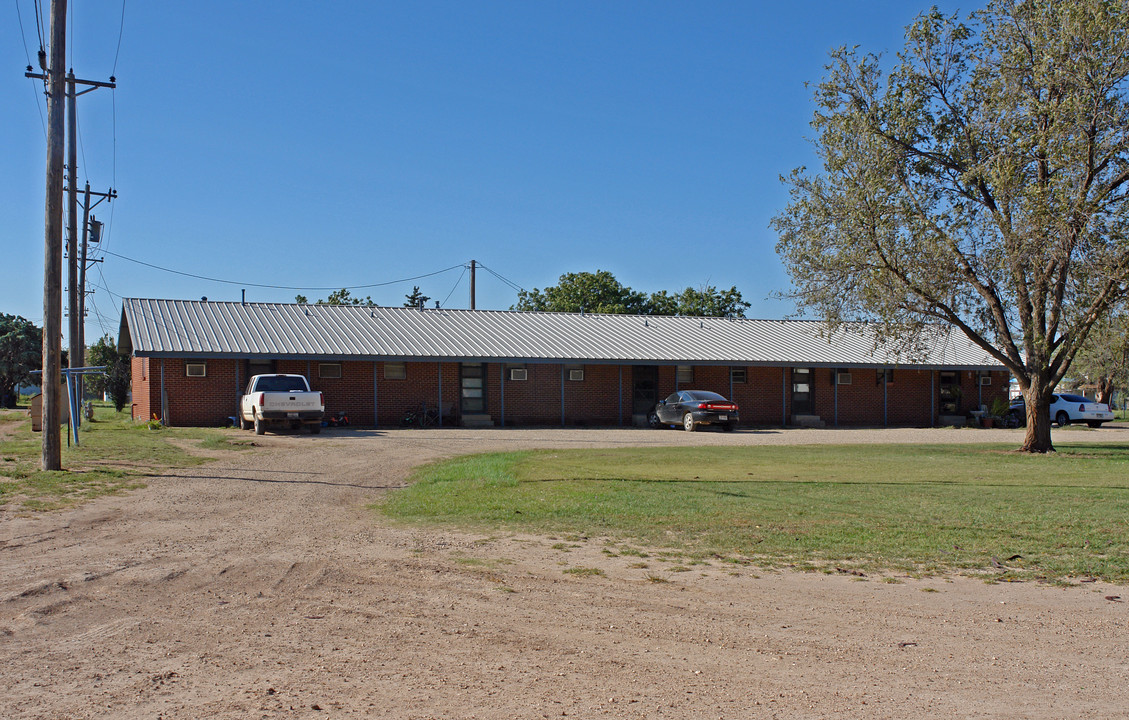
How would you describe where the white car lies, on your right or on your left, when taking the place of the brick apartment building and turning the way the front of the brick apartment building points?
on your left

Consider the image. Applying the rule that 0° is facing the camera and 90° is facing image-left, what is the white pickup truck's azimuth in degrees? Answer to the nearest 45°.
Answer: approximately 180°

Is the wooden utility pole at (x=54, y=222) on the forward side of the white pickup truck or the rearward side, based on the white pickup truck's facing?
on the rearward side

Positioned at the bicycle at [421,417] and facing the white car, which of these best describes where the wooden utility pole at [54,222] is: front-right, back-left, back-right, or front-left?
back-right

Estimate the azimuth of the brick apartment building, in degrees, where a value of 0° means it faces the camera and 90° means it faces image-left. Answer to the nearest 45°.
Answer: approximately 0°

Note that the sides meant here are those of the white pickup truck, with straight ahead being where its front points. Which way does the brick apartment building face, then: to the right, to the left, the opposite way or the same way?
the opposite way

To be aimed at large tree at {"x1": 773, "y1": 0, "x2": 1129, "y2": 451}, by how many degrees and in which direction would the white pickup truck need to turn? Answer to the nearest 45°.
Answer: approximately 135° to its right

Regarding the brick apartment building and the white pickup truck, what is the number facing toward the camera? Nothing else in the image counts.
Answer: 1

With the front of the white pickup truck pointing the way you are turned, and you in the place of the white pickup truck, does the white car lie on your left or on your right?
on your right

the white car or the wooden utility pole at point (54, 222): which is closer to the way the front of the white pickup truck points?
the white car
